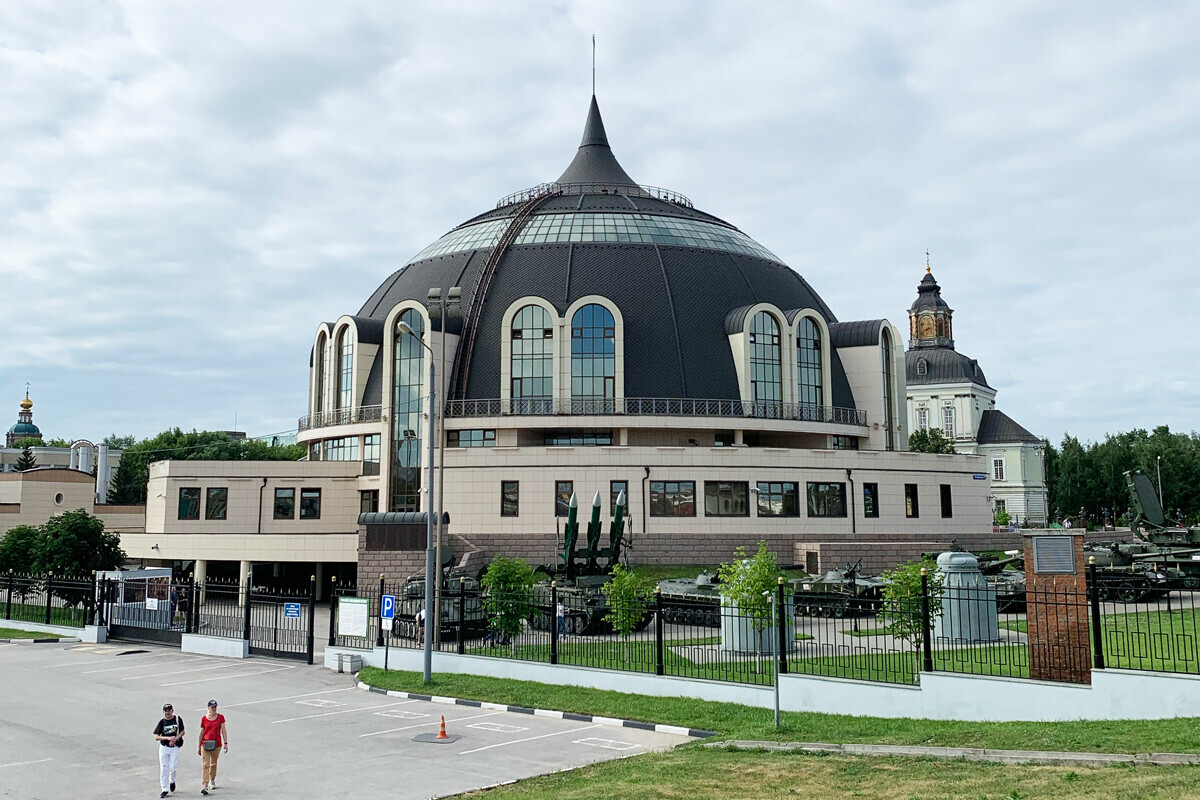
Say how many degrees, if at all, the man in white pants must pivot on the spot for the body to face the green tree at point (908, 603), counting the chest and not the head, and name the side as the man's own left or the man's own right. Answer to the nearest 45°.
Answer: approximately 90° to the man's own left

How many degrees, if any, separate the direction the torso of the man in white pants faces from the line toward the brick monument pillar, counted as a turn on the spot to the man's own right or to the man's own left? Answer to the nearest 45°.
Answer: approximately 90° to the man's own left

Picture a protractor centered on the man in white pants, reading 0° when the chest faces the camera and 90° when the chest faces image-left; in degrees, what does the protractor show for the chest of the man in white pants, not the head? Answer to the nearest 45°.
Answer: approximately 0°

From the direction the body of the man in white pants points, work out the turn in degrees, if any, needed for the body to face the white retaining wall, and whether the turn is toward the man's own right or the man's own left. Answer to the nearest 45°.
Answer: approximately 90° to the man's own left

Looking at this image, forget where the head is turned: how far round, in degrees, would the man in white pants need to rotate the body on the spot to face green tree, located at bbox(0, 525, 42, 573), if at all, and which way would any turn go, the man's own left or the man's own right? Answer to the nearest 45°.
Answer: approximately 180°

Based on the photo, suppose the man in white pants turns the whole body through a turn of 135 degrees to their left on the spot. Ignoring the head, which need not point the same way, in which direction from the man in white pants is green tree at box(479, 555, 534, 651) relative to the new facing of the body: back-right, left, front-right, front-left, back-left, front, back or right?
front

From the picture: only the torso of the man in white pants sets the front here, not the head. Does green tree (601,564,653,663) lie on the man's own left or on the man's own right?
on the man's own left
